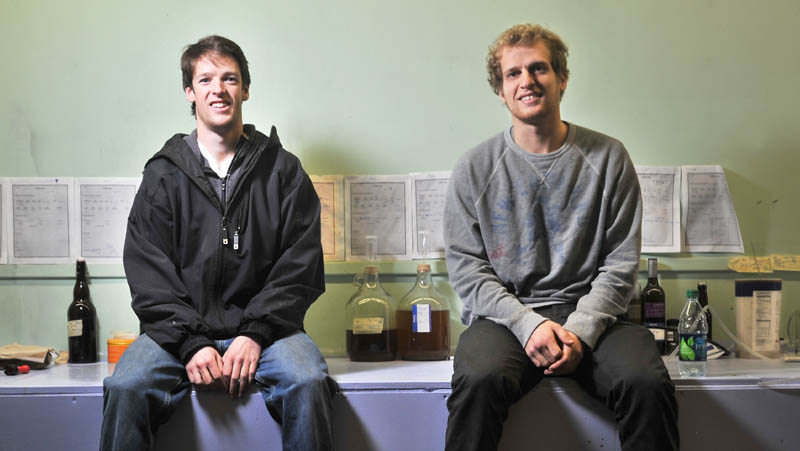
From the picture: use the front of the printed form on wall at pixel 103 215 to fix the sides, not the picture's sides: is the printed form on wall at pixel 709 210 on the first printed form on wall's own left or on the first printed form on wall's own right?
on the first printed form on wall's own left

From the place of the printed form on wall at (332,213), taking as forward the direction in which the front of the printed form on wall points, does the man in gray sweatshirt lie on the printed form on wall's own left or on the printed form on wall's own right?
on the printed form on wall's own left

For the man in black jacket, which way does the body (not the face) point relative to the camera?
toward the camera

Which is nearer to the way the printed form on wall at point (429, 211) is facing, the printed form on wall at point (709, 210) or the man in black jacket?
the man in black jacket

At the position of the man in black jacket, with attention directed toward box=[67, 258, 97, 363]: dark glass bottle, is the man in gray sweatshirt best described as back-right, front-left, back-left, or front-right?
back-right

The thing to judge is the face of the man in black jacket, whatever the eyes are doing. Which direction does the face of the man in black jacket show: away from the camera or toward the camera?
toward the camera

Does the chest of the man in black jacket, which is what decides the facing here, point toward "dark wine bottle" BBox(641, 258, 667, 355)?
no

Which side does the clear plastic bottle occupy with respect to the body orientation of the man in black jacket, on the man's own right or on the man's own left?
on the man's own left

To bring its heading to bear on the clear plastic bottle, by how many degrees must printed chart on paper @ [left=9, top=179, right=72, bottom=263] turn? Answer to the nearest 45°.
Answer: approximately 45° to its left

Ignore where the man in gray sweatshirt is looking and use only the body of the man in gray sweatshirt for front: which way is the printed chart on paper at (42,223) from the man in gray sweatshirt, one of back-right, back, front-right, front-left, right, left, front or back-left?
right

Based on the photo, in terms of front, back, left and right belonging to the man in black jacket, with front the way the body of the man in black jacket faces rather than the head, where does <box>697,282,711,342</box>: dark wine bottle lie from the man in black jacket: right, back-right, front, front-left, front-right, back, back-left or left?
left

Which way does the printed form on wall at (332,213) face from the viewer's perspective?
toward the camera

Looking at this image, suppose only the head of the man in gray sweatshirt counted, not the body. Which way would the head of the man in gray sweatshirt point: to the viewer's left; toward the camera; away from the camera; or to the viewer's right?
toward the camera

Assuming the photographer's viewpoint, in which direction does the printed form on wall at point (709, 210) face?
facing the viewer

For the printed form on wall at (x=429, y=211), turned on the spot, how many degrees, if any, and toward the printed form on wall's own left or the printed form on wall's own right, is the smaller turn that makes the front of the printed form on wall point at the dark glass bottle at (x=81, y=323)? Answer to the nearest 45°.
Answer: approximately 90° to the printed form on wall's own right

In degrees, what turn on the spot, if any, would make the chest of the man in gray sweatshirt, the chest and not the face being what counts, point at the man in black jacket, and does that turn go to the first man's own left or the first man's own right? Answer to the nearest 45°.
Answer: approximately 90° to the first man's own right

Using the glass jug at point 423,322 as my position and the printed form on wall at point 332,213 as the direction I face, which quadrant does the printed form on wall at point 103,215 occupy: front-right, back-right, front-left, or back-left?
front-left
